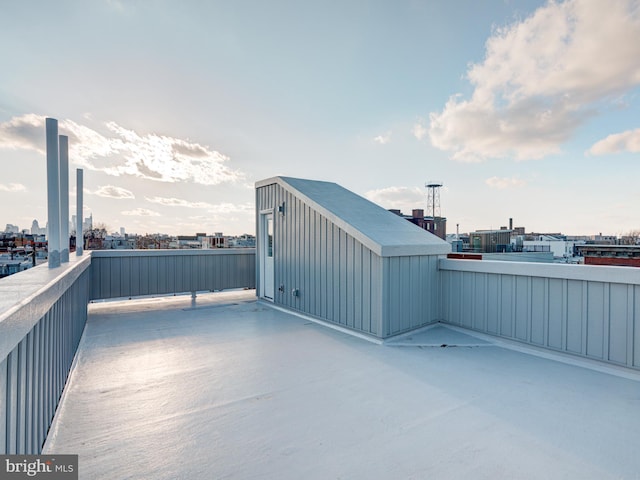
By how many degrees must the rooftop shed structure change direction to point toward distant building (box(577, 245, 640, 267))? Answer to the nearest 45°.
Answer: approximately 180°

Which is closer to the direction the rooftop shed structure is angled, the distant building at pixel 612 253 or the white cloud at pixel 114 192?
the white cloud

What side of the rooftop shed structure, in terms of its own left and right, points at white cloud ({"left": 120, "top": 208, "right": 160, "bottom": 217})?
right

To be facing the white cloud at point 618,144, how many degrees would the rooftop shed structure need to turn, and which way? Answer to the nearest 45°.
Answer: approximately 180°

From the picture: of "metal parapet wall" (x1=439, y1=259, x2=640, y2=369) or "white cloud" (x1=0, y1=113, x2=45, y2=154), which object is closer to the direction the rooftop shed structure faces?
the white cloud

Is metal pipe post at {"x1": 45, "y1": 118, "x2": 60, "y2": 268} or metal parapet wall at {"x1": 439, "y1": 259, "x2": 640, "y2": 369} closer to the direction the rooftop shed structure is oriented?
the metal pipe post

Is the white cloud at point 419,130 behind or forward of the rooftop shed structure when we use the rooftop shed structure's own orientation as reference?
behind

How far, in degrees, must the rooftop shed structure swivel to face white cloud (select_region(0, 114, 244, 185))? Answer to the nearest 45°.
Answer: approximately 90° to its right

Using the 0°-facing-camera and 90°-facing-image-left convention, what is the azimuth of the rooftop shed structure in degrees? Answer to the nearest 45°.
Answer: approximately 45°

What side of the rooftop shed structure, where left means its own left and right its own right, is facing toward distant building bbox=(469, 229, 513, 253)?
back

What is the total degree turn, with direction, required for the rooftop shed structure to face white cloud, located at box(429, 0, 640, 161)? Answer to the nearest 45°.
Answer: approximately 180°

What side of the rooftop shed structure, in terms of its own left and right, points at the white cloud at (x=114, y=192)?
right

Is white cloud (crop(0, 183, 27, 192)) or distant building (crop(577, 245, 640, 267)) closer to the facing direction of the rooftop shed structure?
the white cloud

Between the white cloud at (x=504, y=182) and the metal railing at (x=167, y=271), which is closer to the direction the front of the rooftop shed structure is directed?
the metal railing

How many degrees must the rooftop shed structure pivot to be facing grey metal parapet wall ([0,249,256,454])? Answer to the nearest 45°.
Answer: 0° — it already faces it
